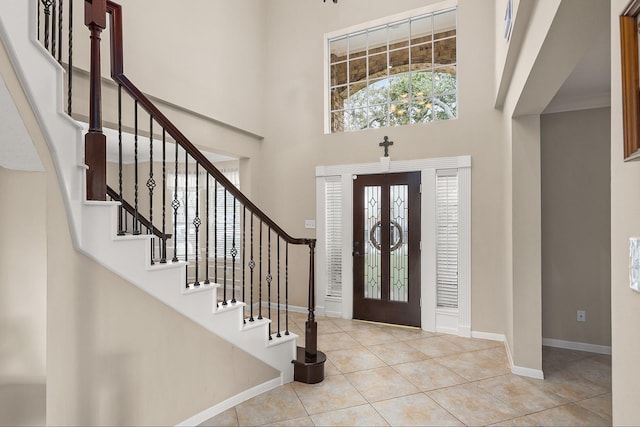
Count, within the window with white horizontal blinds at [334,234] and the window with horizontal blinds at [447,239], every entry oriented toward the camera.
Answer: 2

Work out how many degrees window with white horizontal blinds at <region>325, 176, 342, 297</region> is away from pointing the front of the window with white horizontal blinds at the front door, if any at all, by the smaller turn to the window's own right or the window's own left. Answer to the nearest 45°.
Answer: approximately 45° to the window's own left

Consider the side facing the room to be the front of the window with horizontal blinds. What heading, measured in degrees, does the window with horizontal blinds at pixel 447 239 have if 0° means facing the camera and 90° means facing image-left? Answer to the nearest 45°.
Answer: approximately 0°

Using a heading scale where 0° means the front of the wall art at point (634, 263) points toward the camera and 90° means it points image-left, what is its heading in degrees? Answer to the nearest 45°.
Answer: approximately 45°

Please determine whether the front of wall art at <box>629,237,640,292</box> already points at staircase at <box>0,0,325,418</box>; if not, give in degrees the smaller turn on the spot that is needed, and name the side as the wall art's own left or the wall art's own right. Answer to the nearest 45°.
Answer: approximately 45° to the wall art's own right
